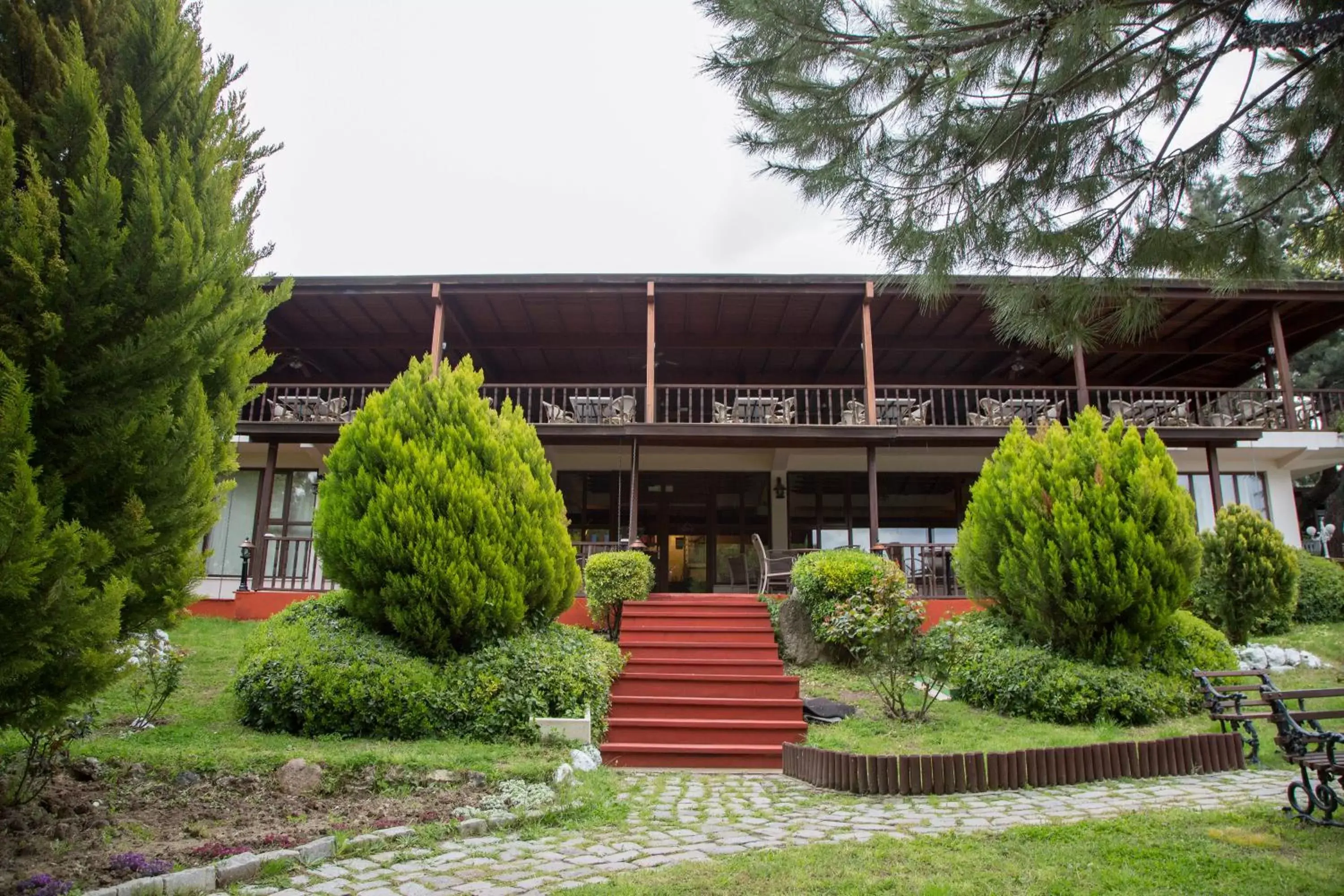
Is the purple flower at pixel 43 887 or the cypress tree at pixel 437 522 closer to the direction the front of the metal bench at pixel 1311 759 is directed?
the purple flower

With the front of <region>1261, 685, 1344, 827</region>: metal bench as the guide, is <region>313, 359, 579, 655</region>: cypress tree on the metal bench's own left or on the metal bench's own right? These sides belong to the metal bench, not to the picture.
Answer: on the metal bench's own right
